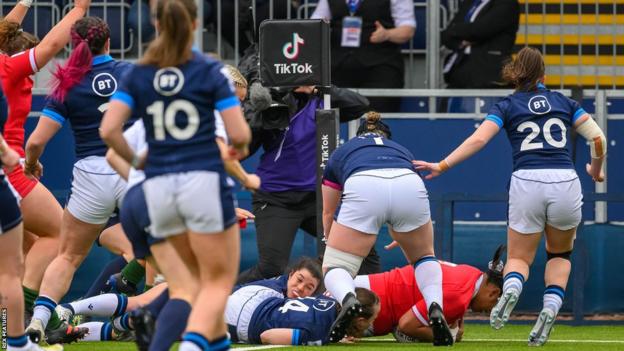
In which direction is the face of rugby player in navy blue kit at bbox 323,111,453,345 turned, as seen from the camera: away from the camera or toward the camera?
away from the camera

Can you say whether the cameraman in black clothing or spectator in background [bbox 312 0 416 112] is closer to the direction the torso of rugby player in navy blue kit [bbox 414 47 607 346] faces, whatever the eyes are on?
the spectator in background

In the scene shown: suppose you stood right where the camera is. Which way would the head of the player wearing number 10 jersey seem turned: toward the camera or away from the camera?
away from the camera

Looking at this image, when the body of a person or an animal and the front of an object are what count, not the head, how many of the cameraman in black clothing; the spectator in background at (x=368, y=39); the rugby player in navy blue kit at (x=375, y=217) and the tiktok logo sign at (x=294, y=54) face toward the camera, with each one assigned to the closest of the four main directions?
3

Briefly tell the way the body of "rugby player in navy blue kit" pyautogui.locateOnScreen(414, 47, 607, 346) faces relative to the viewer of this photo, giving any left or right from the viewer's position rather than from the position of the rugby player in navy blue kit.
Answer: facing away from the viewer

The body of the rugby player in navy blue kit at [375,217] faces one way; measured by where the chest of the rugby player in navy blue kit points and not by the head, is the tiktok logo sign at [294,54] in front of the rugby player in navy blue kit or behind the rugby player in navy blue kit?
in front

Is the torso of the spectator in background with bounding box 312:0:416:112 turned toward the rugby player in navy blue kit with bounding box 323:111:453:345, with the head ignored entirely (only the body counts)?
yes

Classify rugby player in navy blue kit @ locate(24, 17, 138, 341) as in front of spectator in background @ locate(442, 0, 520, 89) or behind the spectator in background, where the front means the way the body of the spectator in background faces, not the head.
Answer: in front

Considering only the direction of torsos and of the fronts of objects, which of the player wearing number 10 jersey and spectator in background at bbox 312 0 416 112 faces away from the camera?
the player wearing number 10 jersey

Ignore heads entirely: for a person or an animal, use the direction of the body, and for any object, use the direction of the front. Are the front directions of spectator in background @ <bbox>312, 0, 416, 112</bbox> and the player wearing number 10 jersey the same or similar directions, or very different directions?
very different directions

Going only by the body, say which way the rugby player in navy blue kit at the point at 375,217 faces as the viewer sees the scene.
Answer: away from the camera

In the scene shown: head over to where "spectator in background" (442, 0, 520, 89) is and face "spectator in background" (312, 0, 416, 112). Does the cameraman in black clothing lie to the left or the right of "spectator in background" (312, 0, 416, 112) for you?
left

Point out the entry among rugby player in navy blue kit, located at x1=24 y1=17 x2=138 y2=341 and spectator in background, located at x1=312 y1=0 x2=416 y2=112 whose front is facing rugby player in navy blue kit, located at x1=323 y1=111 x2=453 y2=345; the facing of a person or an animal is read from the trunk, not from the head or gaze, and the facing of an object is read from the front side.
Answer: the spectator in background
